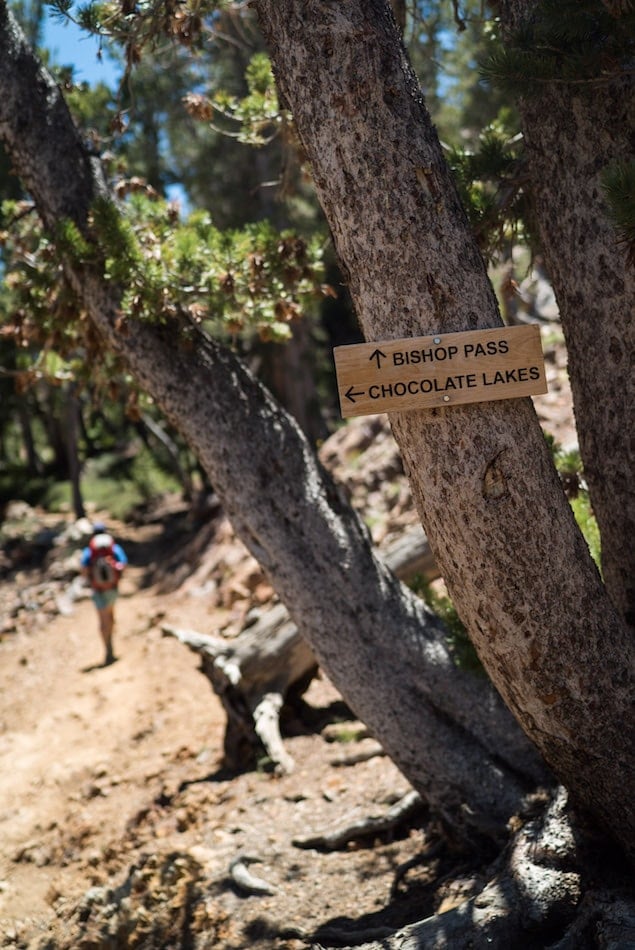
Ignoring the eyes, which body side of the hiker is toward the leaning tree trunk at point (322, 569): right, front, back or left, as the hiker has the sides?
back

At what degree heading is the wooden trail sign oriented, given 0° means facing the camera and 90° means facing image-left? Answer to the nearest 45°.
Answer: approximately 0°

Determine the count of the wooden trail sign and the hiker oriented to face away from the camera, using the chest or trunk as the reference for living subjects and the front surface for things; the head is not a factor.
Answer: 1

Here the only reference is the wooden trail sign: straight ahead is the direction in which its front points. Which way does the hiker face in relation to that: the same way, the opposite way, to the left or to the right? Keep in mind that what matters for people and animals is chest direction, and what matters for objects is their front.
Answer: the opposite way

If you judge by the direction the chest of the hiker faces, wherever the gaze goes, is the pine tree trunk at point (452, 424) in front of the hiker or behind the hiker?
behind

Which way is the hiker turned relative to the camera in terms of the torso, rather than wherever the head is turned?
away from the camera

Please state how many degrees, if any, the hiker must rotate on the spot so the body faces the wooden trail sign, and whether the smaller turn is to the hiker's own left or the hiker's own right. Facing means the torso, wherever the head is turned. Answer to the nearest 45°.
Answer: approximately 180°
